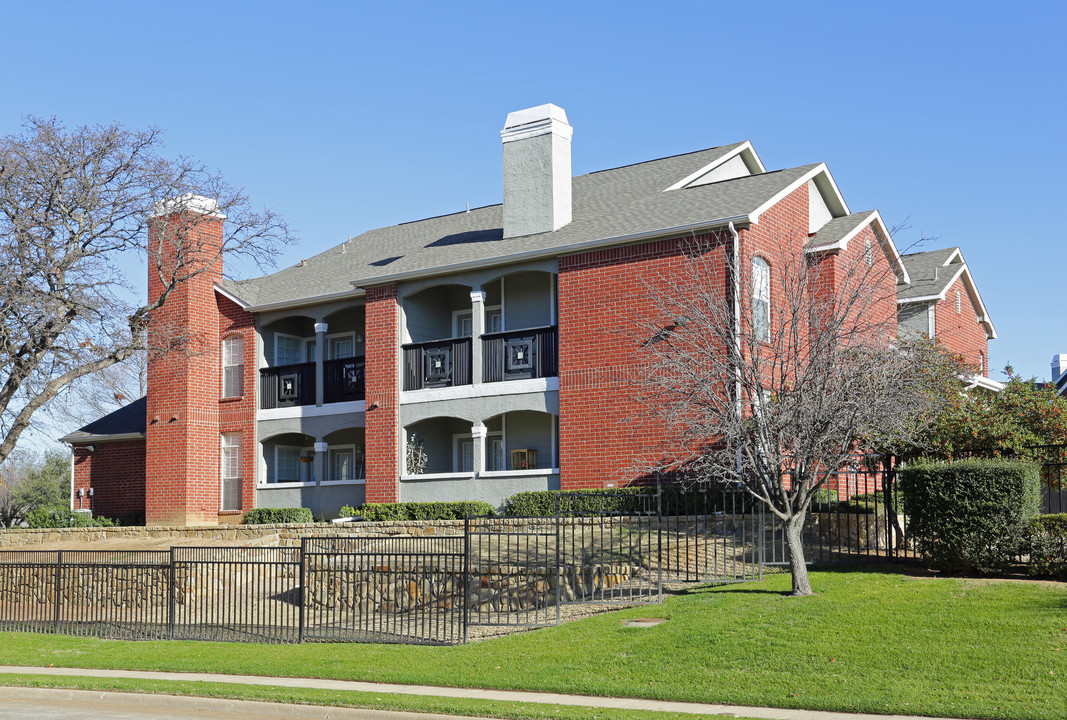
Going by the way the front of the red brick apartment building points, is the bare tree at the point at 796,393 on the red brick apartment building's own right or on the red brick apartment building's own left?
on the red brick apartment building's own left

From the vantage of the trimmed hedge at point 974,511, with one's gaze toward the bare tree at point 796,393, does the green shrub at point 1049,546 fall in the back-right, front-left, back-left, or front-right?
back-left

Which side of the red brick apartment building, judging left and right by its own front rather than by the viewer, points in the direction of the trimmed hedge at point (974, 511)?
left

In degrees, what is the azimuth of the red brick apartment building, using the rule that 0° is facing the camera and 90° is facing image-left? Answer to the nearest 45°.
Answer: approximately 45°

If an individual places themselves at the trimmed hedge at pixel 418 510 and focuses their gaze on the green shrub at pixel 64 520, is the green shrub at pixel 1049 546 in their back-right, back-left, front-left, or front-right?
back-left

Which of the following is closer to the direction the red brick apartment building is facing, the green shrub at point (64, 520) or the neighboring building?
the green shrub

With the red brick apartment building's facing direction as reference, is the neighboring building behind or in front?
behind

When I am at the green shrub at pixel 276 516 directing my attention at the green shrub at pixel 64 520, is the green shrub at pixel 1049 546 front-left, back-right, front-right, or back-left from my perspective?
back-left
